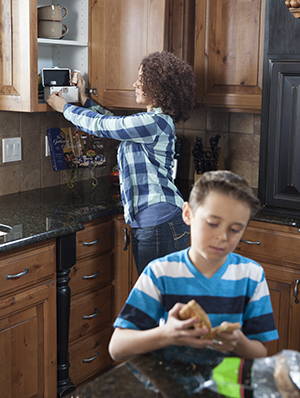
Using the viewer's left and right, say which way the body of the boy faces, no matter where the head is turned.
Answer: facing the viewer

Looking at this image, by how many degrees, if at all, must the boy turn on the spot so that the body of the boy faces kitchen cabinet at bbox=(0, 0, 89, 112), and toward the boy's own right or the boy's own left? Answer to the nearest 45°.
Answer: approximately 135° to the boy's own right

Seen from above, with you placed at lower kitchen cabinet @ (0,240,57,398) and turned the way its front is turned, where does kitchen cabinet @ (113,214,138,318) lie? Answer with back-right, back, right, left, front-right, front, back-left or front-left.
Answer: left

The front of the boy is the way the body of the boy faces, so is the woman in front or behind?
behind

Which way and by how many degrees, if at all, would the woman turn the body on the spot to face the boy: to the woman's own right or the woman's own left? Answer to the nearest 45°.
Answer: approximately 90° to the woman's own left

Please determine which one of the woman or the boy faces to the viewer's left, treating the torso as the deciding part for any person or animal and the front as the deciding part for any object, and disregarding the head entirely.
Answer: the woman

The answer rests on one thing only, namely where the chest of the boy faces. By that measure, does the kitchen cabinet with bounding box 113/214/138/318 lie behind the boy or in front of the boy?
behind

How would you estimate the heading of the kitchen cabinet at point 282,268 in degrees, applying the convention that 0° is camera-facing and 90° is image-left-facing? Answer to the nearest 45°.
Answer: approximately 45°

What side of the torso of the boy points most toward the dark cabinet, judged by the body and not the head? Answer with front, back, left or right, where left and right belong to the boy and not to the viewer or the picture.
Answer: back

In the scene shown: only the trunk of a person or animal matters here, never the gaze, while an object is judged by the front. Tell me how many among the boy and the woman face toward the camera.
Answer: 1

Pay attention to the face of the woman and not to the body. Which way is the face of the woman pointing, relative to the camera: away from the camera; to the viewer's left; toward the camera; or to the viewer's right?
to the viewer's left
